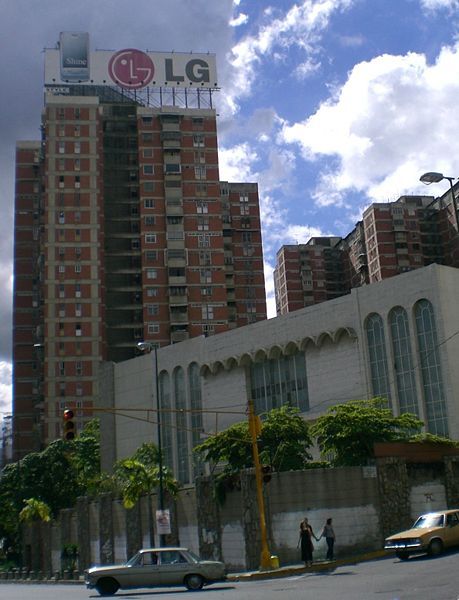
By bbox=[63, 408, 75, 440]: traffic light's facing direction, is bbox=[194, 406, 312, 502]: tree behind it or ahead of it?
behind

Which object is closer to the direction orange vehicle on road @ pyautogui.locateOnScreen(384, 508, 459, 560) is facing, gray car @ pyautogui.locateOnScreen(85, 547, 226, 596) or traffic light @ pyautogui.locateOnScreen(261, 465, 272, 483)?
the gray car

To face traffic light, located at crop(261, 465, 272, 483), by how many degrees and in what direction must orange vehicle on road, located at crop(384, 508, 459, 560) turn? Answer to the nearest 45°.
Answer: approximately 45° to its right

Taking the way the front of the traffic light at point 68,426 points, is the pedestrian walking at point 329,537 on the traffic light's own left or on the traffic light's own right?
on the traffic light's own left

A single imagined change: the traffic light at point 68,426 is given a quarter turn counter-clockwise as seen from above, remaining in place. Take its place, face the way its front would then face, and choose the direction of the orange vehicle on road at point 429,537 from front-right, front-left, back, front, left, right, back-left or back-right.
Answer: front

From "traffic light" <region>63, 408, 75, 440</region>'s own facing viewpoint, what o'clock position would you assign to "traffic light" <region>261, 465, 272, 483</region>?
"traffic light" <region>261, 465, 272, 483</region> is roughly at 8 o'clock from "traffic light" <region>63, 408, 75, 440</region>.

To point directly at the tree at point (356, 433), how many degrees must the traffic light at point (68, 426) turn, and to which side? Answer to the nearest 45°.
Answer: approximately 135° to its left

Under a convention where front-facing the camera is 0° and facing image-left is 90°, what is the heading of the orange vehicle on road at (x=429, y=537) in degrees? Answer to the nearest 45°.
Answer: approximately 45°

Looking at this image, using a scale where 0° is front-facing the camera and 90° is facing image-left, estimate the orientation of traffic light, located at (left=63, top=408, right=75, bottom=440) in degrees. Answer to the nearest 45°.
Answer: approximately 0°
